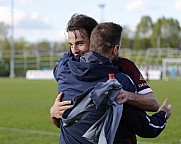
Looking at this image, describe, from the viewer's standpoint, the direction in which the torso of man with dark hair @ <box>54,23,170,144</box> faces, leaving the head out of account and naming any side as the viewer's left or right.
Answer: facing away from the viewer and to the right of the viewer
